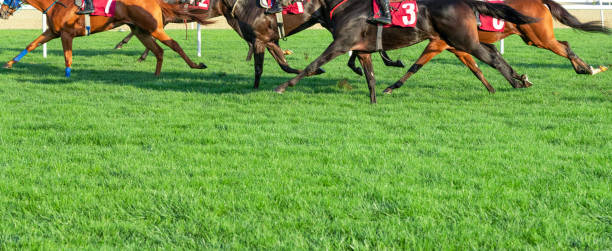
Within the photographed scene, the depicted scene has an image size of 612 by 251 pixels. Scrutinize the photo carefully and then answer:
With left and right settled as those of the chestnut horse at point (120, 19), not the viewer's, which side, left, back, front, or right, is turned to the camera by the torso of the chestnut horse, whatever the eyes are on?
left

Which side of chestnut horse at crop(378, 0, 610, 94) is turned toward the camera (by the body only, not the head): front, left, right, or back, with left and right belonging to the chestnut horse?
left

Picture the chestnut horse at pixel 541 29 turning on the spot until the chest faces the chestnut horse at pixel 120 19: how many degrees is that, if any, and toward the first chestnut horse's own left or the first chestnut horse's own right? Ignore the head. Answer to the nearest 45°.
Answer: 0° — it already faces it

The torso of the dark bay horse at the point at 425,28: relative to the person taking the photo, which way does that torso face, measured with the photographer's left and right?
facing to the left of the viewer

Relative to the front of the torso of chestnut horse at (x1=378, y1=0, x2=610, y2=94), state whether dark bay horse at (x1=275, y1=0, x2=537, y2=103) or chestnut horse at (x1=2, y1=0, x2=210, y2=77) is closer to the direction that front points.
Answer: the chestnut horse

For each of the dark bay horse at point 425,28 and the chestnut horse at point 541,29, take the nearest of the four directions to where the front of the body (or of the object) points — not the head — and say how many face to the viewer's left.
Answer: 2

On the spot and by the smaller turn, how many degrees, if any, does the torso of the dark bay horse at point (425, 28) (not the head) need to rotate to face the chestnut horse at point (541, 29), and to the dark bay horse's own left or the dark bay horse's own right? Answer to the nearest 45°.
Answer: approximately 135° to the dark bay horse's own right

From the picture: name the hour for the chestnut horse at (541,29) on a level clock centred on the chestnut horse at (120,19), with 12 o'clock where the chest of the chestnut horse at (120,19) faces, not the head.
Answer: the chestnut horse at (541,29) is roughly at 7 o'clock from the chestnut horse at (120,19).

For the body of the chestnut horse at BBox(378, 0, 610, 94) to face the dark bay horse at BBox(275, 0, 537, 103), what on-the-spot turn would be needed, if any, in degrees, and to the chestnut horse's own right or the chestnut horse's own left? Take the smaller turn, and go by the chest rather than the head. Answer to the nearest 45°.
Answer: approximately 45° to the chestnut horse's own left

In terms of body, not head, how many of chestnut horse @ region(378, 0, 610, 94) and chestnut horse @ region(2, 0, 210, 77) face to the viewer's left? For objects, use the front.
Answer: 2

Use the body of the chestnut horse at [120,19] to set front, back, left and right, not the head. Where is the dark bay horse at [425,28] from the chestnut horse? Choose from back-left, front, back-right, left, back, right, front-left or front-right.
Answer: back-left
